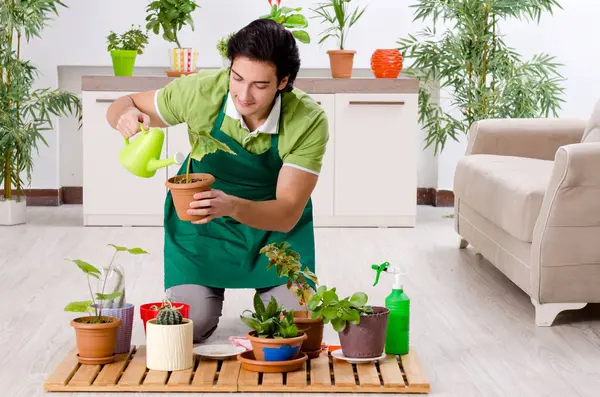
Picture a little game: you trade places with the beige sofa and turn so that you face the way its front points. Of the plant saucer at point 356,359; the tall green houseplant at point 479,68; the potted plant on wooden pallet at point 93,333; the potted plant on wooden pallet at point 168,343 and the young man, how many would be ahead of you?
4

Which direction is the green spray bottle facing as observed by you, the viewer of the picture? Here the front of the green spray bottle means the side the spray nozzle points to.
facing to the left of the viewer

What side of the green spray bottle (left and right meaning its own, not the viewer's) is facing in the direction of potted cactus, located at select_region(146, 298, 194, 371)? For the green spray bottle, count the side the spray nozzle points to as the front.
front

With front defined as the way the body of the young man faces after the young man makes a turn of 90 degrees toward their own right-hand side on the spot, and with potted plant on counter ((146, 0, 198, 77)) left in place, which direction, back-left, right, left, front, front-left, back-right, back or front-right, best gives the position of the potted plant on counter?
right

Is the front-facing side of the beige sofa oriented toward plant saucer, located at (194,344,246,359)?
yes

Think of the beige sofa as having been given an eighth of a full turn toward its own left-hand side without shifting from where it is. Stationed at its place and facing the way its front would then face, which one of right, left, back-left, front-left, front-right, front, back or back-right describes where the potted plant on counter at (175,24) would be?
back-right

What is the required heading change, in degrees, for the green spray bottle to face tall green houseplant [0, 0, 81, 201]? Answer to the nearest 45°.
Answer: approximately 45° to its right

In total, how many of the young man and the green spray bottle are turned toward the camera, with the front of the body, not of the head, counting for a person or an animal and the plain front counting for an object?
1

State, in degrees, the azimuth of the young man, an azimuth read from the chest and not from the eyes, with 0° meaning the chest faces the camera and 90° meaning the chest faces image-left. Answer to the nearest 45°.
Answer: approximately 0°

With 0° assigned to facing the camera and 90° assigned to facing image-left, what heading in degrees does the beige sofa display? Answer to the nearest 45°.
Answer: approximately 45°

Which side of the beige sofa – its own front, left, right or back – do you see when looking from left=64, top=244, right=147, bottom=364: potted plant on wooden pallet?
front
